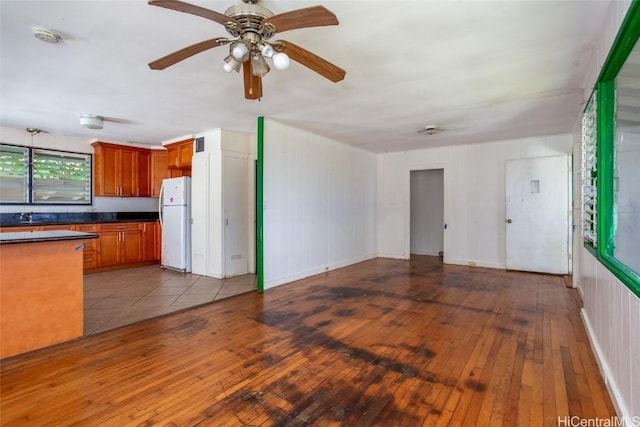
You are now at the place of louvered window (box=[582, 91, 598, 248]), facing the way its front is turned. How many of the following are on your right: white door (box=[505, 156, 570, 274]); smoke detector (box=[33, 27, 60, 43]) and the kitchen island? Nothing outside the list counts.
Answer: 1

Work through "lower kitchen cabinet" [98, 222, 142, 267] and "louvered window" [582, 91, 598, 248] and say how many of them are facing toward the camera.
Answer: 1

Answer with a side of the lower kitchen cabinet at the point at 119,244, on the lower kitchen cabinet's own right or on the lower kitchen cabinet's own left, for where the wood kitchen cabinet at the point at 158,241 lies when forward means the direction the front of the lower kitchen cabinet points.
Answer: on the lower kitchen cabinet's own left

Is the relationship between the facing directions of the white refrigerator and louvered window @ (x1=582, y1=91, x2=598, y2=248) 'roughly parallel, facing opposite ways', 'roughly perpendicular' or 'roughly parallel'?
roughly perpendicular

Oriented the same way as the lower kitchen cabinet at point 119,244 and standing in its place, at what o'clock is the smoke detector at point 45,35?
The smoke detector is roughly at 12 o'clock from the lower kitchen cabinet.

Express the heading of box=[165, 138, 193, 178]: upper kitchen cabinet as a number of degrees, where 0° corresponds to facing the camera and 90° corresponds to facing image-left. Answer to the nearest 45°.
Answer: approximately 45°

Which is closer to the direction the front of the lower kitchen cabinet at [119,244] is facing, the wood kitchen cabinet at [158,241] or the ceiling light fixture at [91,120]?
the ceiling light fixture

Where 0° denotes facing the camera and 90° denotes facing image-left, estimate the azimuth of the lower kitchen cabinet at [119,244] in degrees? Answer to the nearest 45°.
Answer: approximately 0°

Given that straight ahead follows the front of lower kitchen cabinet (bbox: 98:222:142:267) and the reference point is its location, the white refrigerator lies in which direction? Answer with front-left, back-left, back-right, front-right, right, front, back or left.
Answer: front-left
